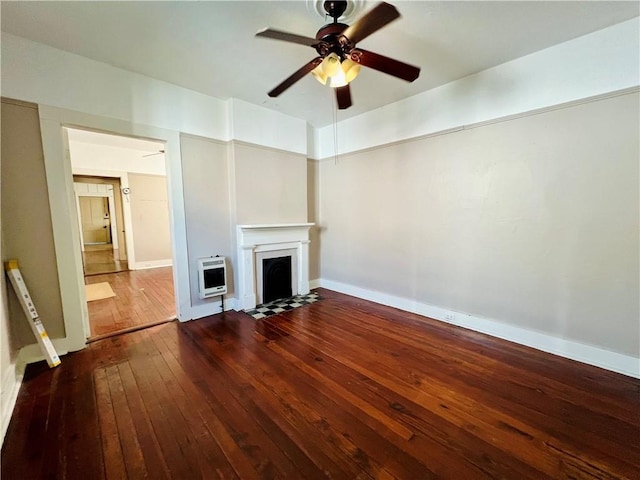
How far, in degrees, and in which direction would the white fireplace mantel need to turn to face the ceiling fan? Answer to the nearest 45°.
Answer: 0° — it already faces it

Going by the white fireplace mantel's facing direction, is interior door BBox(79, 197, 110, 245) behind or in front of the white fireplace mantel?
behind

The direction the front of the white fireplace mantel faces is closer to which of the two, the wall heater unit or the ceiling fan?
the ceiling fan

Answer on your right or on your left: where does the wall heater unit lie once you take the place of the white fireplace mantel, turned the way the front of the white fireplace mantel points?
on your right

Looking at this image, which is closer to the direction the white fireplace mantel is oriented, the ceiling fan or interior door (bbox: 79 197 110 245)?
the ceiling fan

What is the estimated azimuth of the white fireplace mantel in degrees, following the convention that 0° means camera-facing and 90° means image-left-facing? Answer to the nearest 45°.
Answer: approximately 315°
